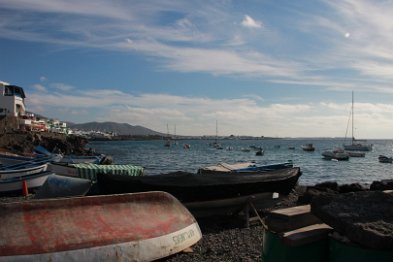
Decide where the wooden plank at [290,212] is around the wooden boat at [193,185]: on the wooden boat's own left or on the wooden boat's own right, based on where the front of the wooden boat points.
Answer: on the wooden boat's own right

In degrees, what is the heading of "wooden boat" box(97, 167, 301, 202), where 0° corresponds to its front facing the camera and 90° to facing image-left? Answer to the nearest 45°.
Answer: approximately 270°

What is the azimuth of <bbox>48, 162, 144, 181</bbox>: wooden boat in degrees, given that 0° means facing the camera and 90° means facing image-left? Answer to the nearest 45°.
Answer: approximately 90°

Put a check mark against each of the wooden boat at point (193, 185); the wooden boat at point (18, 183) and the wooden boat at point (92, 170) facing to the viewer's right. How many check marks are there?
2

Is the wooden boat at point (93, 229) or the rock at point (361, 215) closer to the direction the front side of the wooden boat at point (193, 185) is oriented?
the rock

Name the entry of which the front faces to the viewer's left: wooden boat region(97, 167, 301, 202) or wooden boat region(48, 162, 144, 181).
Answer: wooden boat region(48, 162, 144, 181)
